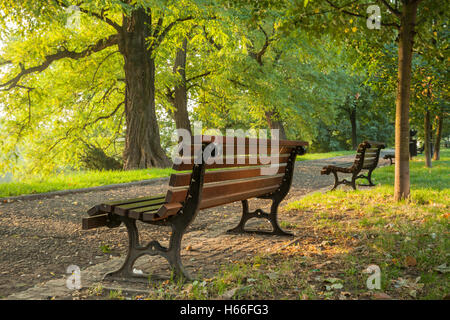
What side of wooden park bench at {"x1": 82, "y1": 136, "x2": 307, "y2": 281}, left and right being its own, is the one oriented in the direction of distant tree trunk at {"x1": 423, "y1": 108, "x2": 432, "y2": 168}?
right

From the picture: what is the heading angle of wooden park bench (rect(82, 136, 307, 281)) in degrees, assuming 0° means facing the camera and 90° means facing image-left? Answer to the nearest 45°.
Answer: approximately 135°

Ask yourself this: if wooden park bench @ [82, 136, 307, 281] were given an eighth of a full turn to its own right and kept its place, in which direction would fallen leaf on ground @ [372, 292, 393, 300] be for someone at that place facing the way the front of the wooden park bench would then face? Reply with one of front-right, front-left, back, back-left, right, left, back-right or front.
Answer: back-right

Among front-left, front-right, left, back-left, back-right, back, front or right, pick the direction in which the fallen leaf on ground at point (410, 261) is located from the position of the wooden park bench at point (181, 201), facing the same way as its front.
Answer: back-right

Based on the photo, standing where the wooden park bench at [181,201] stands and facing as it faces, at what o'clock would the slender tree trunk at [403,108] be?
The slender tree trunk is roughly at 3 o'clock from the wooden park bench.

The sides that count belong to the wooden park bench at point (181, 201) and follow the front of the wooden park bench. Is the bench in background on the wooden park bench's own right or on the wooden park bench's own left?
on the wooden park bench's own right

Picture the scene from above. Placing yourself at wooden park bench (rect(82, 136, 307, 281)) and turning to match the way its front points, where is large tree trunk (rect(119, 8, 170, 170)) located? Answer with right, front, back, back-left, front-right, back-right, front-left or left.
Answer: front-right

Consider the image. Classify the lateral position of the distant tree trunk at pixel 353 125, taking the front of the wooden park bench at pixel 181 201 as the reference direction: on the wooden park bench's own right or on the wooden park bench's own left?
on the wooden park bench's own right

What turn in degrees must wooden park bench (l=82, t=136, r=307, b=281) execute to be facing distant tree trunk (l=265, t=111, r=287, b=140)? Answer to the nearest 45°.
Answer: approximately 45° to its right

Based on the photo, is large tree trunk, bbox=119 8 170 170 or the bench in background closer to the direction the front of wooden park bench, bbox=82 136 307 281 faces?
the large tree trunk

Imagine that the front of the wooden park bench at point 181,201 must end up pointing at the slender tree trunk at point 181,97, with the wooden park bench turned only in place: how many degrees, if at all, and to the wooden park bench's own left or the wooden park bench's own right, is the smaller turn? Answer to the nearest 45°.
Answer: approximately 45° to the wooden park bench's own right

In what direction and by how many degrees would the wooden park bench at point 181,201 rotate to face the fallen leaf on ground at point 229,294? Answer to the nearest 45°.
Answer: approximately 180°

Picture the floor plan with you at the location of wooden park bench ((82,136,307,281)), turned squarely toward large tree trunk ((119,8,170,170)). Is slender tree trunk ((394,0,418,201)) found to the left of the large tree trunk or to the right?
right
